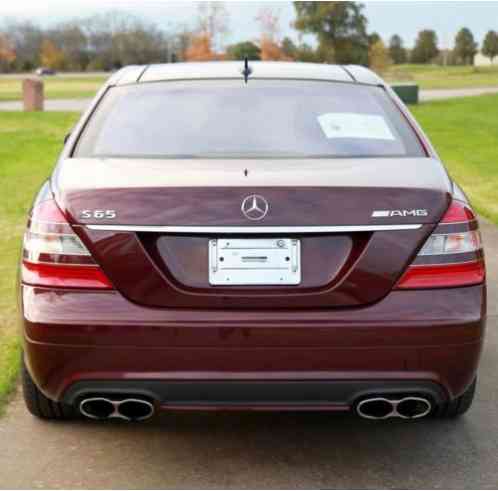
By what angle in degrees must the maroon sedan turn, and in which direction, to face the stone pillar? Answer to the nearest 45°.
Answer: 0° — it already faces it

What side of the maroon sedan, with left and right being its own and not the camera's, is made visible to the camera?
back
